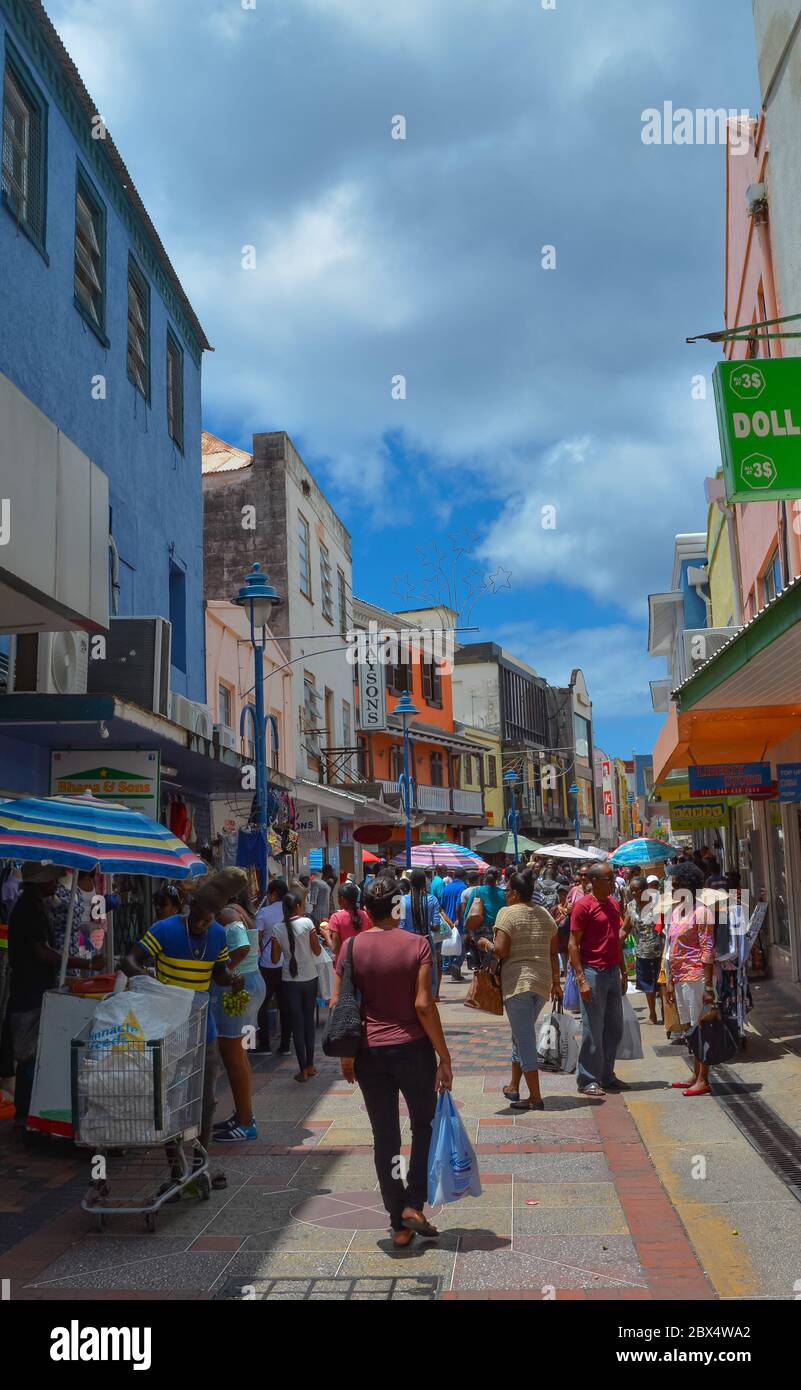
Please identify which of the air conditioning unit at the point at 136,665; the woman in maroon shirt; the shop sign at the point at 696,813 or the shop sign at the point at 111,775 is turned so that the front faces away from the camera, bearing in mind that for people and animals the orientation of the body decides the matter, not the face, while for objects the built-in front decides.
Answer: the woman in maroon shirt

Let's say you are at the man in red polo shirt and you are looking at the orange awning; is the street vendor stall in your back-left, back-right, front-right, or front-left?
back-left

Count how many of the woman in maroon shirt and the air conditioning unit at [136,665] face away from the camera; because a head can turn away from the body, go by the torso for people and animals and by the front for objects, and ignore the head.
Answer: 1

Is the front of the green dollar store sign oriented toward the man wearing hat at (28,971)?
no

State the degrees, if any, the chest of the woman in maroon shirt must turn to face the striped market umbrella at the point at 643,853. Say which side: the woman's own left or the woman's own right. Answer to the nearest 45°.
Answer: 0° — they already face it

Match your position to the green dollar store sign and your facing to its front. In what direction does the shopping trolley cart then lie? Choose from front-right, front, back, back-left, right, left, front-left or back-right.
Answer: front-right

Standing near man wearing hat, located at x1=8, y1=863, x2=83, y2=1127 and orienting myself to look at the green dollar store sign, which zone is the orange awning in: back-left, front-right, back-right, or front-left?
front-left

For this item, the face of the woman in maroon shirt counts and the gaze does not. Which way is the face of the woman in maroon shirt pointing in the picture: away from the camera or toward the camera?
away from the camera

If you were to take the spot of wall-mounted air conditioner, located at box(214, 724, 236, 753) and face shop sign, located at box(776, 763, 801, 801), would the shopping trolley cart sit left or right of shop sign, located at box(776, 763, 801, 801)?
right

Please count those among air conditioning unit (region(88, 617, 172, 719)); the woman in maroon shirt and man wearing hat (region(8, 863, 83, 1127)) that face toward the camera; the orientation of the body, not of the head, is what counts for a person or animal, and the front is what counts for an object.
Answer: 0

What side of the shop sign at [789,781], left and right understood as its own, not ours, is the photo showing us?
front

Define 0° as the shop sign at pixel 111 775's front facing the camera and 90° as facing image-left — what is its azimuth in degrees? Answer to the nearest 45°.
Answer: approximately 0°

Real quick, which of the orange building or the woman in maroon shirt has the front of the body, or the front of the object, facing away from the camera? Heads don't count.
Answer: the woman in maroon shirt

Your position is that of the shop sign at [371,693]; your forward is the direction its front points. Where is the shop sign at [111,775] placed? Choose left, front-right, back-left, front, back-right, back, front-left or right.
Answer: front

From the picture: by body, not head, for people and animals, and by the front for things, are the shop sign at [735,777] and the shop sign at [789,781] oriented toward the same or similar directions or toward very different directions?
same or similar directions

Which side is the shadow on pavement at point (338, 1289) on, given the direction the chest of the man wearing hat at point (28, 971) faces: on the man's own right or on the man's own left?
on the man's own right

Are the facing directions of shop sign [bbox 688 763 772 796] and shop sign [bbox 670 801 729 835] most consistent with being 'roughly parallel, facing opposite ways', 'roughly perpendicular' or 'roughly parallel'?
roughly parallel

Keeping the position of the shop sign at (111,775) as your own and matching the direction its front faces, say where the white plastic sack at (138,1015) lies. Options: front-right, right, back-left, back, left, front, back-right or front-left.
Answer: front

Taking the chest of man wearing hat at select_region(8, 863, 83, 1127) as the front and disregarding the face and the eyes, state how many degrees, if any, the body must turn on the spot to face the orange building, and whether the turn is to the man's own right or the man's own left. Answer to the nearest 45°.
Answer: approximately 90° to the man's own left
